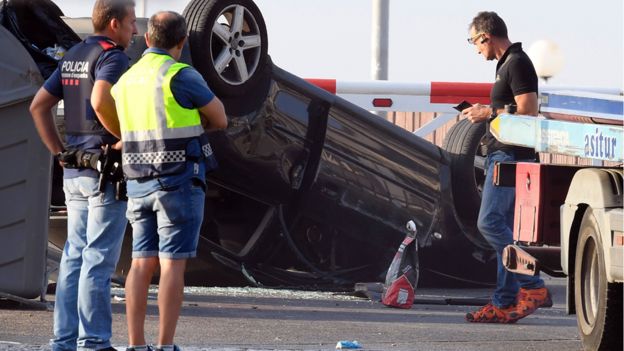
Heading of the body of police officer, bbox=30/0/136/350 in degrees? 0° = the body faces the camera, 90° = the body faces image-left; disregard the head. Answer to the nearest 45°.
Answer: approximately 225°

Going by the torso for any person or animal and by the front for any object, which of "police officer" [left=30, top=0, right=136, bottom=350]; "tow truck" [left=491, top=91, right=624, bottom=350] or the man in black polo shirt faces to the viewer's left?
the man in black polo shirt

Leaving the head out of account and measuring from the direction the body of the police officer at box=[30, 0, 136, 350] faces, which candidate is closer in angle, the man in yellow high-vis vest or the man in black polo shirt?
the man in black polo shirt

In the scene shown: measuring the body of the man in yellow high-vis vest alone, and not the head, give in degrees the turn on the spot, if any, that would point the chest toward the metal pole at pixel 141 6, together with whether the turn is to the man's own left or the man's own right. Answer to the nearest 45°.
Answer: approximately 45° to the man's own left

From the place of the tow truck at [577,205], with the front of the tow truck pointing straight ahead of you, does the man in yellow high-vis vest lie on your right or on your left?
on your right

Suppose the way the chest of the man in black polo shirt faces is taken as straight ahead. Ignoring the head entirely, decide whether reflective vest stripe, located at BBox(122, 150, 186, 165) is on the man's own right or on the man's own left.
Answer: on the man's own left

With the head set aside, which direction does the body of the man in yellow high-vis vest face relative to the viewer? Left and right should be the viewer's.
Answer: facing away from the viewer and to the right of the viewer

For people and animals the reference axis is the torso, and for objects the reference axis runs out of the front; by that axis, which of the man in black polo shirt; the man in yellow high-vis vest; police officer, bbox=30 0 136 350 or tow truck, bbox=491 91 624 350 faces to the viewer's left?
the man in black polo shirt

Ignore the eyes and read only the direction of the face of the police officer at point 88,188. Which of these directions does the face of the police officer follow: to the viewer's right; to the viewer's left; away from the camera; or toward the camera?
to the viewer's right

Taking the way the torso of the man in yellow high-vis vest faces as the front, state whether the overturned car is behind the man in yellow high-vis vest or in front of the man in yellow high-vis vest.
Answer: in front

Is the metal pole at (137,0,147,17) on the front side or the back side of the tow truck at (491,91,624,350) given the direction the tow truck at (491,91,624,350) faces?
on the back side

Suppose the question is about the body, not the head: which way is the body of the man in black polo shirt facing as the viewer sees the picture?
to the viewer's left
